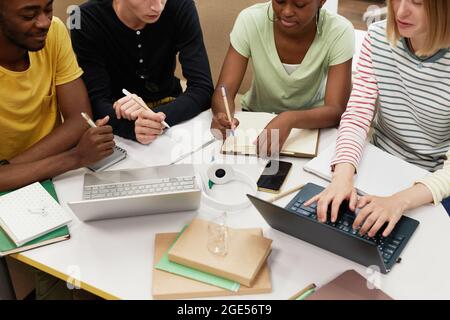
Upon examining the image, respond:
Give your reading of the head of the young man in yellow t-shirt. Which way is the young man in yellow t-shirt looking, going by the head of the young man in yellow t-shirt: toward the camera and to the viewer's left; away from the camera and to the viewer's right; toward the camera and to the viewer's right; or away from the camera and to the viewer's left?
toward the camera and to the viewer's right

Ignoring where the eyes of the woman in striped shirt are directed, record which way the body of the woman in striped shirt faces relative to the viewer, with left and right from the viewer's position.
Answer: facing the viewer and to the left of the viewer

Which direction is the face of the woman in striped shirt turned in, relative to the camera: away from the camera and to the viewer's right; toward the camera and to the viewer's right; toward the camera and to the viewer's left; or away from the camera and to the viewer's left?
toward the camera and to the viewer's left

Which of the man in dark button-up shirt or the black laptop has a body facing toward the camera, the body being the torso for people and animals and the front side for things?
the man in dark button-up shirt

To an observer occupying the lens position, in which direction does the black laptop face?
facing away from the viewer and to the right of the viewer

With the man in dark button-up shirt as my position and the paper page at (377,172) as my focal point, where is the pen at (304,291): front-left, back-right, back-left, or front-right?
front-right

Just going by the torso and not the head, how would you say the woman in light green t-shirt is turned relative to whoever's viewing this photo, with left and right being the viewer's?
facing the viewer

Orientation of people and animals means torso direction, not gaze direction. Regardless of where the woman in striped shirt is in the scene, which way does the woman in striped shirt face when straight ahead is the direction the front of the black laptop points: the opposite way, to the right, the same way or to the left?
the opposite way

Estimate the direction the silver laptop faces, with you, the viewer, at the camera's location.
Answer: facing away from the viewer

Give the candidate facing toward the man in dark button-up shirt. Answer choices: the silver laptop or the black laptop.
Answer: the silver laptop

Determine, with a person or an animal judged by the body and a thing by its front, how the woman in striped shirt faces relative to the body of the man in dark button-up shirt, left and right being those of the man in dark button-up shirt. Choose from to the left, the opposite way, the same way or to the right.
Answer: to the right
